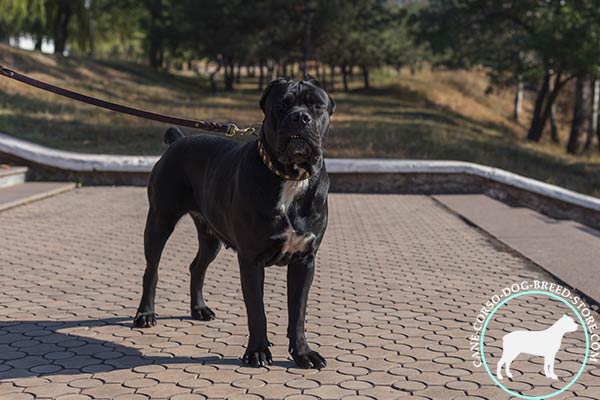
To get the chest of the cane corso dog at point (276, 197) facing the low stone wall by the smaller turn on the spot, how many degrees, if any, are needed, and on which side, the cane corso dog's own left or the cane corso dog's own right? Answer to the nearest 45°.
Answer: approximately 135° to the cane corso dog's own left

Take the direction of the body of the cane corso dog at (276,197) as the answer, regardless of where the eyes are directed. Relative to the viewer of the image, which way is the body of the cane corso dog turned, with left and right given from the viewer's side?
facing the viewer and to the right of the viewer
